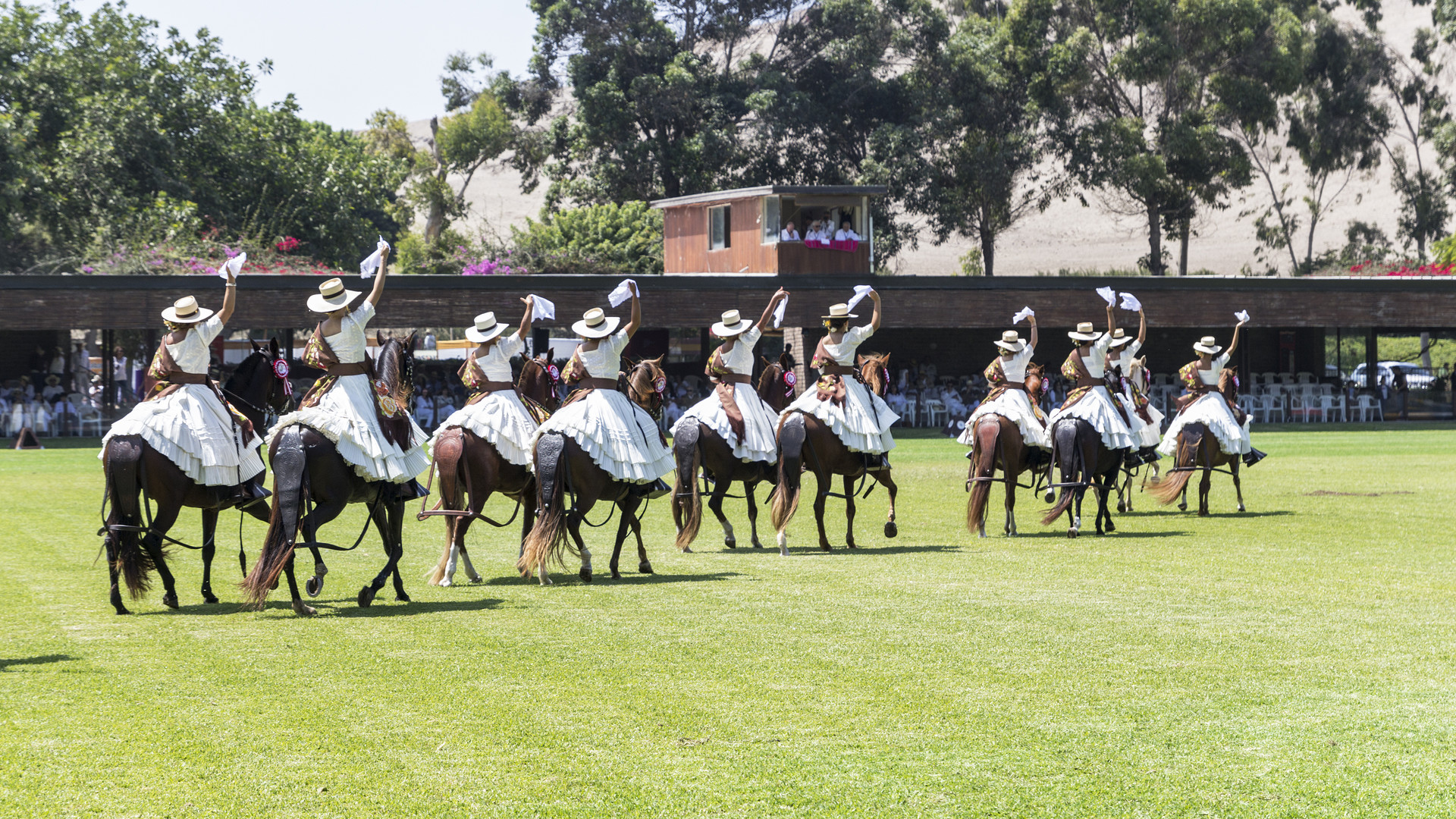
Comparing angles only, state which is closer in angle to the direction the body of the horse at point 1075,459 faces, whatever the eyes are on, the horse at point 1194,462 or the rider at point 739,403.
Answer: the horse

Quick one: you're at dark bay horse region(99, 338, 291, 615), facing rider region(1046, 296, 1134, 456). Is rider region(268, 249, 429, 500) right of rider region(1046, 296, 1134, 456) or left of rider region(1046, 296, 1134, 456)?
right

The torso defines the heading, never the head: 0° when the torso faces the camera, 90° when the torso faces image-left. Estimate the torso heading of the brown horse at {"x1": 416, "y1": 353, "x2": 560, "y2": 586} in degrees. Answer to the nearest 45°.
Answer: approximately 225°

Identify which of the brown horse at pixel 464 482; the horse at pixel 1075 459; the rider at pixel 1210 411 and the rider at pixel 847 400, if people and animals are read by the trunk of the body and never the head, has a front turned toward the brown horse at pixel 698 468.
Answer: the brown horse at pixel 464 482

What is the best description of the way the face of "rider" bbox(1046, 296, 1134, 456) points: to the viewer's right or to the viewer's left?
to the viewer's right

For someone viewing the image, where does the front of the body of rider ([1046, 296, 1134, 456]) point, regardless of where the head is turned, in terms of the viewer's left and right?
facing away from the viewer and to the right of the viewer

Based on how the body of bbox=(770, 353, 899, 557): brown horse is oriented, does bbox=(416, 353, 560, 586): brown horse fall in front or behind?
behind

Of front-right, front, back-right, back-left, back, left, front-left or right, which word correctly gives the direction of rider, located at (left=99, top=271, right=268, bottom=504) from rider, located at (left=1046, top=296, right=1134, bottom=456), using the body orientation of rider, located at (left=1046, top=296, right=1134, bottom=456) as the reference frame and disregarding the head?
back

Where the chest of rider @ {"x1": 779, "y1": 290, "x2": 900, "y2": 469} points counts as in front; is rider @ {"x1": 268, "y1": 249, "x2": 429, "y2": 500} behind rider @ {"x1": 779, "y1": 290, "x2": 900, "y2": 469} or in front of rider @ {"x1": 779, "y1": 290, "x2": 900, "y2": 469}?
behind

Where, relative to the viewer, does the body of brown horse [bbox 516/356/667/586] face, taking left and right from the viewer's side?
facing away from the viewer and to the right of the viewer

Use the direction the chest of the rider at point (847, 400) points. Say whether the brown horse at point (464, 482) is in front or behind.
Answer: behind

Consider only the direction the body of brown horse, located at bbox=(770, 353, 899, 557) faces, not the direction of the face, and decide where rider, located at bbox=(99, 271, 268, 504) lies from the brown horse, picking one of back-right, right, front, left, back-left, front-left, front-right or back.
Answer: back

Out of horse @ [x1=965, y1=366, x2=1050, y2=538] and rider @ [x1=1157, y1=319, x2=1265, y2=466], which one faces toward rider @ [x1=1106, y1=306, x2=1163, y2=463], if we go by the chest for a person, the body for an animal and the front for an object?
the horse
